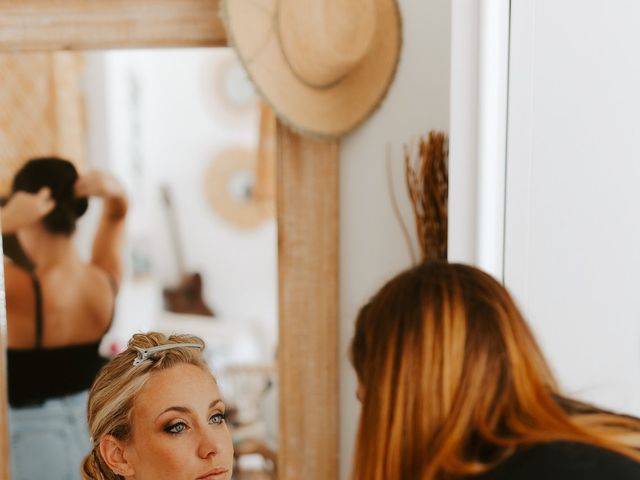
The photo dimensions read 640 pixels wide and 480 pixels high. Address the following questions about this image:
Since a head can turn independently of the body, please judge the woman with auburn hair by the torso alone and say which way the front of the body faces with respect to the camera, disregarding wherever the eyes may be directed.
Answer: to the viewer's left

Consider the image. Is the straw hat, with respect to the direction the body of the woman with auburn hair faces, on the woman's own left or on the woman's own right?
on the woman's own right

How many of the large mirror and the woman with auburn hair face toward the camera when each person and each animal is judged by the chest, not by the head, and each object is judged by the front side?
1
